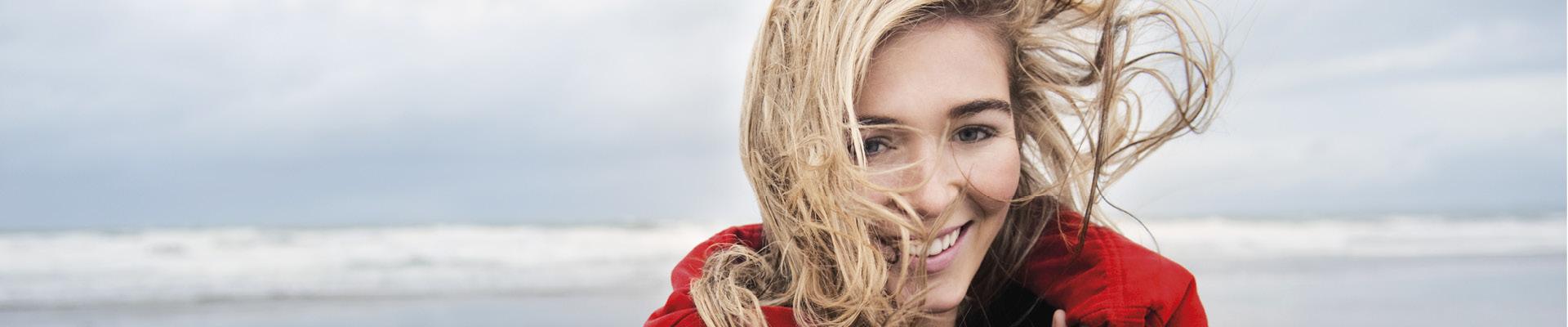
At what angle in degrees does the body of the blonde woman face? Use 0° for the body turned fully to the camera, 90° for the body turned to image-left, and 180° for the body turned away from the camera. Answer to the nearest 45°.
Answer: approximately 0°
